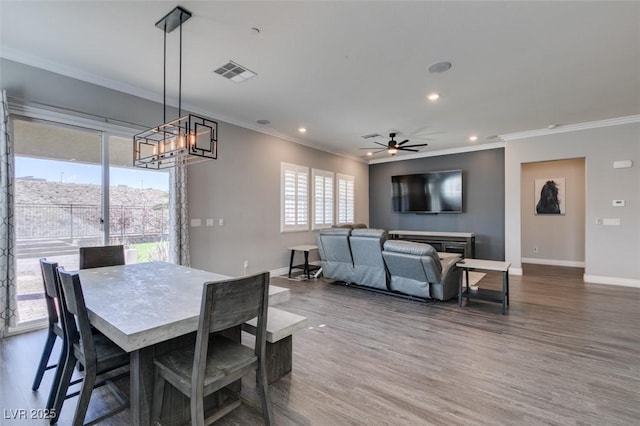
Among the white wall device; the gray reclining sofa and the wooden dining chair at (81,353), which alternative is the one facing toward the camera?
the white wall device

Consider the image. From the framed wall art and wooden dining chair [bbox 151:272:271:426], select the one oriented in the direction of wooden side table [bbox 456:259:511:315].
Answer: the framed wall art

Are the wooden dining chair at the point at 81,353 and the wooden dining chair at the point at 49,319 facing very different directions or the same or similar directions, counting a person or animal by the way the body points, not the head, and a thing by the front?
same or similar directions

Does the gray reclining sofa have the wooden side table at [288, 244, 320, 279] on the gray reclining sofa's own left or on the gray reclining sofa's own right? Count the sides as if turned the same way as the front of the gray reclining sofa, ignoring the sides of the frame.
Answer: on the gray reclining sofa's own left

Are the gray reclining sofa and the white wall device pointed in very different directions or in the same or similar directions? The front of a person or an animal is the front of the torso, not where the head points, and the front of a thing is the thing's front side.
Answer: very different directions

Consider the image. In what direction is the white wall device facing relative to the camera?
toward the camera

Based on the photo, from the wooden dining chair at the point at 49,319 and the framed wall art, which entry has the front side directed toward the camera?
the framed wall art

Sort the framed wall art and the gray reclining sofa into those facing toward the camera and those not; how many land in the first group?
1

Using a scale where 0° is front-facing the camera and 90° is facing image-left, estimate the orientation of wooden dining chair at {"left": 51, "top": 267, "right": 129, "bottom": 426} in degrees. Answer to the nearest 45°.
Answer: approximately 225°

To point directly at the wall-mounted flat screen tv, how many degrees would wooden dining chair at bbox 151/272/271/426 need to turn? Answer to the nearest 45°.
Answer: approximately 90° to its right

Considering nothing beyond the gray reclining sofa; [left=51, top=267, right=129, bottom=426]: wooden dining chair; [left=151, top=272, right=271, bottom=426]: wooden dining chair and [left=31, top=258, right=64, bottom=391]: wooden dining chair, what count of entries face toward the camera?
0

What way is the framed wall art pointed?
toward the camera

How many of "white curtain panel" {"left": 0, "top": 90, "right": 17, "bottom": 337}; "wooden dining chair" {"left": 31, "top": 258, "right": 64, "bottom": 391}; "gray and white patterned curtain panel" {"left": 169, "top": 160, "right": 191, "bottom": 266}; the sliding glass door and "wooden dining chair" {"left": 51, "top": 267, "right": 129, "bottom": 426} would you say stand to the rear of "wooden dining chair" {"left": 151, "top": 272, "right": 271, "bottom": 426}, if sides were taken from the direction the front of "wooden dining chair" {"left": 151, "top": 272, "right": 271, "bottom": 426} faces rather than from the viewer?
0

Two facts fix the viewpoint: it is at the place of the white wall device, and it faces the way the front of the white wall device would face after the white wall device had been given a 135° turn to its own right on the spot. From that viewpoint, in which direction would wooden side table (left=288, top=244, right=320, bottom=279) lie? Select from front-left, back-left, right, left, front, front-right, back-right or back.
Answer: left

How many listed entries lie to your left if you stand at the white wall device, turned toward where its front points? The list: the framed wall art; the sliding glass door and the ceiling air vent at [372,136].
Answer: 0

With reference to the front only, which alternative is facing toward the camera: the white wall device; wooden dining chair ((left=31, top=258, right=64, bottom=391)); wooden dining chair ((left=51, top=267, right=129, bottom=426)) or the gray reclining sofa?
the white wall device
